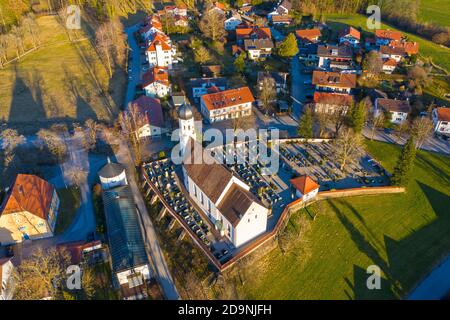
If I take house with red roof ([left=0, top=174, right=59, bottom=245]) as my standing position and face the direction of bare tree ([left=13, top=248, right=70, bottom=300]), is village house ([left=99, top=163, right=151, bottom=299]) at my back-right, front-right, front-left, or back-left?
front-left

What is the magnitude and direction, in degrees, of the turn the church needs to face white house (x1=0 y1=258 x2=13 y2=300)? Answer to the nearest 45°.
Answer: approximately 45° to its left

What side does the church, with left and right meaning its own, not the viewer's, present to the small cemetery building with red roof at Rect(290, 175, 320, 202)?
right

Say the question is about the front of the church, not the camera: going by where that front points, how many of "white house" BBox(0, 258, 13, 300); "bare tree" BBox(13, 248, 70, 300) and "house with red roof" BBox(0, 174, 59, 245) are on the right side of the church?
0

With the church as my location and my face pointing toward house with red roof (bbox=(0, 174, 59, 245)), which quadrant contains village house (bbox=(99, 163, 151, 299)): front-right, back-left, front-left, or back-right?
front-left

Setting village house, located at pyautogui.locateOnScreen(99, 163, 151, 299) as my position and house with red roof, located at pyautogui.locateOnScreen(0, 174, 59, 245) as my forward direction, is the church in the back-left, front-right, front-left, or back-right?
back-right

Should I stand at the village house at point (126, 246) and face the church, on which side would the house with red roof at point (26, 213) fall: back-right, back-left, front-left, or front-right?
back-left

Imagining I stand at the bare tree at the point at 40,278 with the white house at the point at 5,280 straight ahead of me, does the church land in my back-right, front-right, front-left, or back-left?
back-right

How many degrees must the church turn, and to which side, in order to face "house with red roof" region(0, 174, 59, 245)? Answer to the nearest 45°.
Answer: approximately 45° to its left

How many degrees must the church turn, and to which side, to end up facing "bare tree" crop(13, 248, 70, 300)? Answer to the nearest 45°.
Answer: approximately 90° to its left
